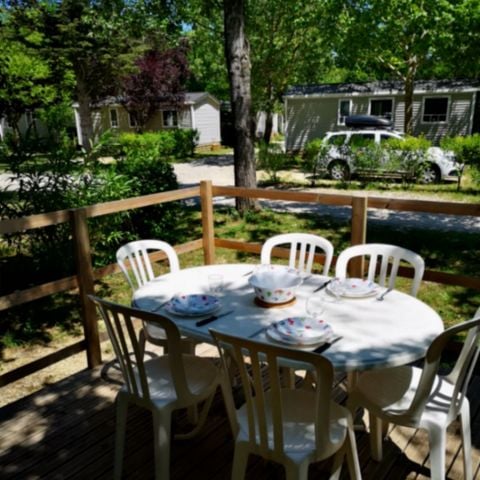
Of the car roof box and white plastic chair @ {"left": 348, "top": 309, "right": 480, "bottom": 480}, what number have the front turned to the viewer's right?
1

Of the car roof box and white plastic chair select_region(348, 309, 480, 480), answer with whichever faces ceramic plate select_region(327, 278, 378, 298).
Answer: the white plastic chair

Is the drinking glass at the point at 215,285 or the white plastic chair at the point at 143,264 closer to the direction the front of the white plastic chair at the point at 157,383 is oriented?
the drinking glass

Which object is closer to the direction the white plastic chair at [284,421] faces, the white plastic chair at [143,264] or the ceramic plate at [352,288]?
the ceramic plate

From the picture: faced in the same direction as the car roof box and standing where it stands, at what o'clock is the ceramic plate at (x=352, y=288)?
The ceramic plate is roughly at 3 o'clock from the car roof box.

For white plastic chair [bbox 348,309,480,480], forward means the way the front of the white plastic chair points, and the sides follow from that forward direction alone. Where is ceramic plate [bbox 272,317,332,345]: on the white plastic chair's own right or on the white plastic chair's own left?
on the white plastic chair's own left

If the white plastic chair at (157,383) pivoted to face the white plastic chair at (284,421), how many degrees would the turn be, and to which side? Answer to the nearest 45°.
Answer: approximately 90° to its right

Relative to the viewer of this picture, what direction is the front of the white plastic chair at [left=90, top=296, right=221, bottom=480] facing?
facing away from the viewer and to the right of the viewer

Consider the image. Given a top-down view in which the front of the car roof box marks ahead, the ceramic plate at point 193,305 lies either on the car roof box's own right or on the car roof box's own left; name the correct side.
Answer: on the car roof box's own right

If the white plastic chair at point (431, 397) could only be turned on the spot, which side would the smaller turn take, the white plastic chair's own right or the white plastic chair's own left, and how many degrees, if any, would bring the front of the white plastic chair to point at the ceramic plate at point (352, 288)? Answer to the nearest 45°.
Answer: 0° — it already faces it

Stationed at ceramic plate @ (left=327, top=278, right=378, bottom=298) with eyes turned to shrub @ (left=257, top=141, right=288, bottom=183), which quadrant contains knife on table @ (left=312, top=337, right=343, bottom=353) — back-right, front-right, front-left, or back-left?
back-left

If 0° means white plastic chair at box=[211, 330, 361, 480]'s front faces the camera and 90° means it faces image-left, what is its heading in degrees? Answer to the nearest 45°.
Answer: approximately 225°

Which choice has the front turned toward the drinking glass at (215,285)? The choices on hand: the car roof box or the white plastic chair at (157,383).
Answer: the white plastic chair

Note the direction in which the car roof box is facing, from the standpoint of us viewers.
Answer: facing to the right of the viewer

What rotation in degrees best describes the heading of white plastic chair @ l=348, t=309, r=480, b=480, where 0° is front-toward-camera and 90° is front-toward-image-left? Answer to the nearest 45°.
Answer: approximately 135°
